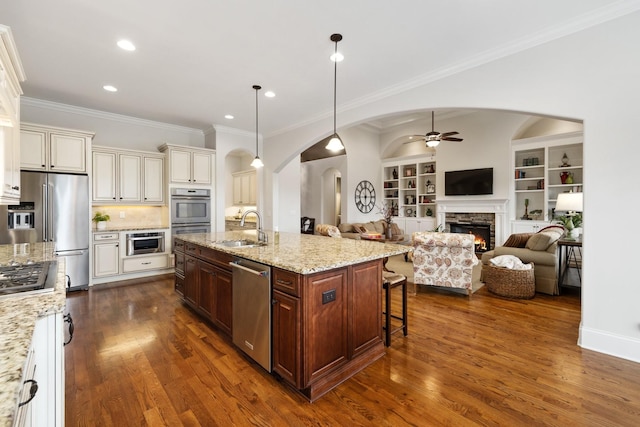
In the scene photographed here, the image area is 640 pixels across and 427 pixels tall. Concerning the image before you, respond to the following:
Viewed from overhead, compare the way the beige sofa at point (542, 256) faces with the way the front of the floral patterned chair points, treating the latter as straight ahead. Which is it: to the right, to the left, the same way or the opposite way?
to the left

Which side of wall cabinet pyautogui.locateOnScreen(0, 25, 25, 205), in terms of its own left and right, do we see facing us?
right

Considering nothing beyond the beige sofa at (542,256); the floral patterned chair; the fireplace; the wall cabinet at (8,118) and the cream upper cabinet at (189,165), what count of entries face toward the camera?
2

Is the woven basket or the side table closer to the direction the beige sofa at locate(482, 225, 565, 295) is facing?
the woven basket

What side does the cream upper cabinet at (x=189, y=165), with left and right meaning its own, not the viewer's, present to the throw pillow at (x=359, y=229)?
left

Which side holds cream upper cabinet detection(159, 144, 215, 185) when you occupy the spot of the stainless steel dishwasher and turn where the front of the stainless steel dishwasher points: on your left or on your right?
on your right

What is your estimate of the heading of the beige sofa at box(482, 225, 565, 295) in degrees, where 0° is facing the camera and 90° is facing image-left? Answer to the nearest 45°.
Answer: approximately 90°
